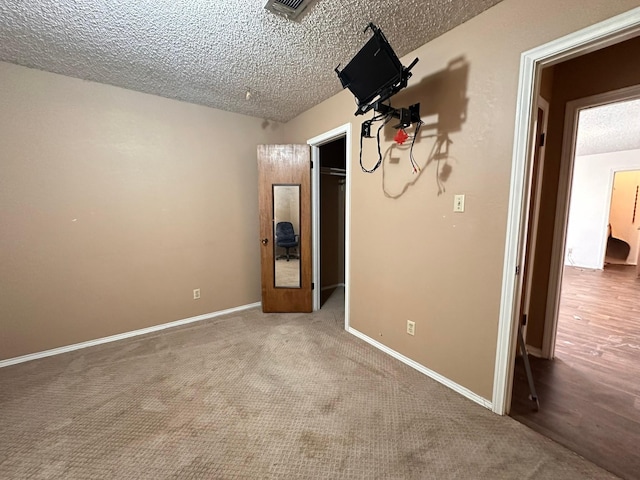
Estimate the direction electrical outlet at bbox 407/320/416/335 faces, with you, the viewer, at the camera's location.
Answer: facing the viewer and to the left of the viewer

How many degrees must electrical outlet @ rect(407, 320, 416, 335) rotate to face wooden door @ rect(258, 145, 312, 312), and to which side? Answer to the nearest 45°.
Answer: approximately 90° to its right
